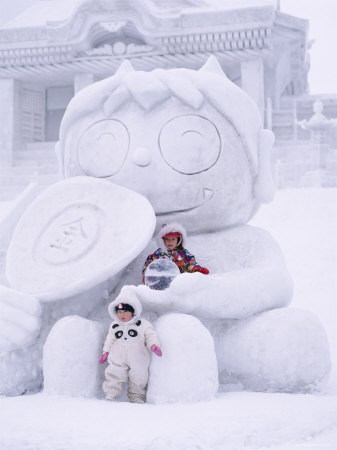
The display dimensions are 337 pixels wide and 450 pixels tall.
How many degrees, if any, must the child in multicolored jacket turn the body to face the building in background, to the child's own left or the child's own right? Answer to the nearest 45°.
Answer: approximately 180°

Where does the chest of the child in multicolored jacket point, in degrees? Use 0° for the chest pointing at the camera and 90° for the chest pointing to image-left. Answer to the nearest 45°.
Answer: approximately 0°
